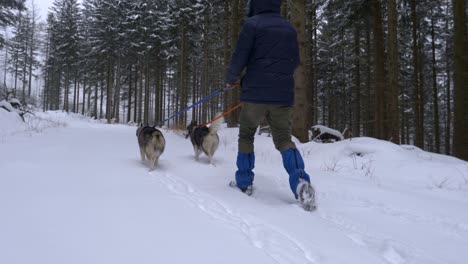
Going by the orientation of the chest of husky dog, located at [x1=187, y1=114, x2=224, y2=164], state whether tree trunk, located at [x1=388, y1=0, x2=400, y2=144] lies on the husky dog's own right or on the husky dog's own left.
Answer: on the husky dog's own right

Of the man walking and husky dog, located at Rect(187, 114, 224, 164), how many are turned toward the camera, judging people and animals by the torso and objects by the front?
0

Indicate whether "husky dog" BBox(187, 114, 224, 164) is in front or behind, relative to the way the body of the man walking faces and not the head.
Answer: in front

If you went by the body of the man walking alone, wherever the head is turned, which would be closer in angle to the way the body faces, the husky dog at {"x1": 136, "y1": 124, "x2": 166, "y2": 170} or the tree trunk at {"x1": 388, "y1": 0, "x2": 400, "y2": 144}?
the husky dog

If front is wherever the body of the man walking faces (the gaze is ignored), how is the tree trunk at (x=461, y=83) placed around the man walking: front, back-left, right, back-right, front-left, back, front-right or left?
right

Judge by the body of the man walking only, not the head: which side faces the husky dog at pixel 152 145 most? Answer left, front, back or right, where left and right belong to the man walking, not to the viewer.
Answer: front

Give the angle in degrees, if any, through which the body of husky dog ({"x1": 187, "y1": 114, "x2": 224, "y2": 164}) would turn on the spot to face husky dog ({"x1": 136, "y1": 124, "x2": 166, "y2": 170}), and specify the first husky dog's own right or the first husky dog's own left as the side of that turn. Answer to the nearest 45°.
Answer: approximately 45° to the first husky dog's own left

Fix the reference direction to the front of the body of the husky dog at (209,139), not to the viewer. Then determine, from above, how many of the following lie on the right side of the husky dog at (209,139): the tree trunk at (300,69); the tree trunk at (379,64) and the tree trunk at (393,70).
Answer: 3

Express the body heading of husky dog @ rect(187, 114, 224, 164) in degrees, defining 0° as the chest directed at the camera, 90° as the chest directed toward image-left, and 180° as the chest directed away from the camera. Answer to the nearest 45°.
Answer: approximately 135°

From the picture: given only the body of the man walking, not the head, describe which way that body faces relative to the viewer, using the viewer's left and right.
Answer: facing away from the viewer and to the left of the viewer

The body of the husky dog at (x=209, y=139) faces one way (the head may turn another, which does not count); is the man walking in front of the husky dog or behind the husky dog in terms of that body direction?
behind

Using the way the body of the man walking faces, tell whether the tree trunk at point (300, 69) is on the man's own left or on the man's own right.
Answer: on the man's own right

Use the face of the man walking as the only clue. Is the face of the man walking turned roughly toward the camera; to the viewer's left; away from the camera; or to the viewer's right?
away from the camera
